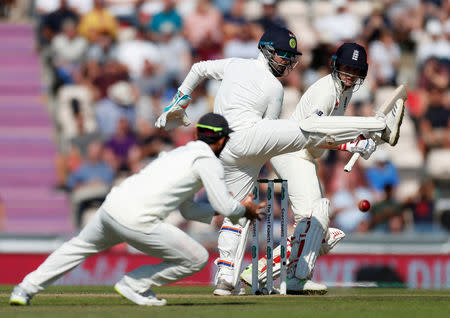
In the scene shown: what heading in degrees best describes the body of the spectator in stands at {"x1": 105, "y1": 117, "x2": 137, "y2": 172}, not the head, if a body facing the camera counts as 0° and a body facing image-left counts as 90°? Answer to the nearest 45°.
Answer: approximately 0°

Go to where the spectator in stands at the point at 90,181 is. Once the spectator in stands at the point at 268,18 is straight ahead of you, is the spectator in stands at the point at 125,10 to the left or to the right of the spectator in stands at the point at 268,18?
left

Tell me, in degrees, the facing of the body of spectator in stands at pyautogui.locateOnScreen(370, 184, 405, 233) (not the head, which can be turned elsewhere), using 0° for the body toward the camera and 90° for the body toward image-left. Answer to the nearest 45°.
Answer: approximately 0°

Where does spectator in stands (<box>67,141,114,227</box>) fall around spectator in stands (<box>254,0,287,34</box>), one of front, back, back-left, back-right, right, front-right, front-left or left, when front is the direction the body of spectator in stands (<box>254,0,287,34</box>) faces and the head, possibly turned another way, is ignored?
front-right

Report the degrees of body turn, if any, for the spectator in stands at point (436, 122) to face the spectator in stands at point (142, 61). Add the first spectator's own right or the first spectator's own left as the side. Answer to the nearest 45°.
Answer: approximately 90° to the first spectator's own right

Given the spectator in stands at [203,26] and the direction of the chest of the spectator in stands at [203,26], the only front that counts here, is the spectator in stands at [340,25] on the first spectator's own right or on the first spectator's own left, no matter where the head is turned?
on the first spectator's own left
